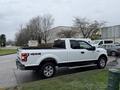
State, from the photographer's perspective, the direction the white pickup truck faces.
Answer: facing away from the viewer and to the right of the viewer
